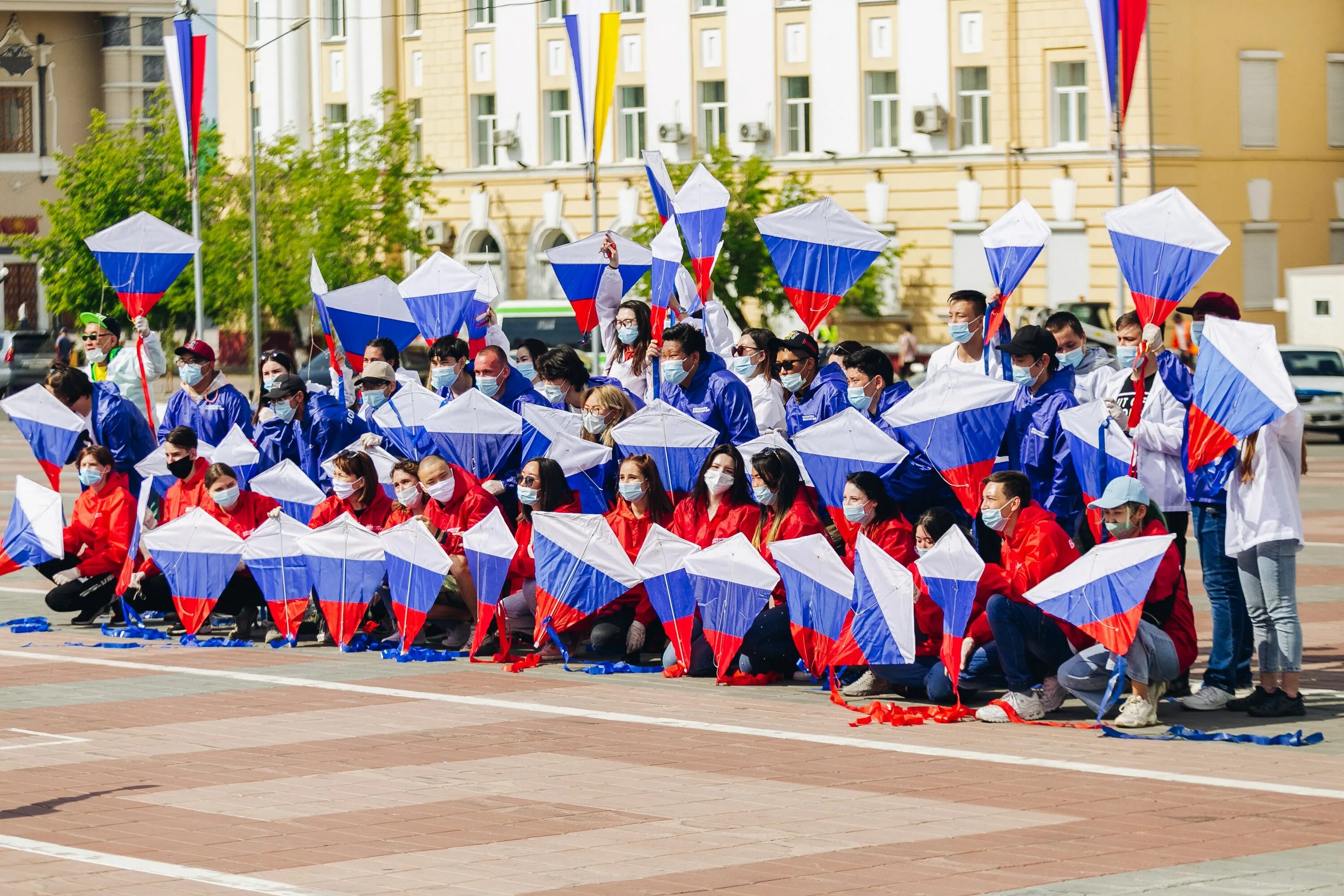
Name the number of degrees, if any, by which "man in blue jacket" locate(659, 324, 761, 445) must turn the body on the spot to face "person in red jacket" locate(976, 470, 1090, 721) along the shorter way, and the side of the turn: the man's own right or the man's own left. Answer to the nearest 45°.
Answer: approximately 90° to the man's own left

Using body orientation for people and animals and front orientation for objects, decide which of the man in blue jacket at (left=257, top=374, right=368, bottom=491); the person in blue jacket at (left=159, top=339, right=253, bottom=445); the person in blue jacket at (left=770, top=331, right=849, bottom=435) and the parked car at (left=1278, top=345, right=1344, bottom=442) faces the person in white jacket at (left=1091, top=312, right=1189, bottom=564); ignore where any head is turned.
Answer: the parked car

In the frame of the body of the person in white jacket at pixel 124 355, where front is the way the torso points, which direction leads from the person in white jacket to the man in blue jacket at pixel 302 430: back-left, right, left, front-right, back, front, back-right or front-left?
left

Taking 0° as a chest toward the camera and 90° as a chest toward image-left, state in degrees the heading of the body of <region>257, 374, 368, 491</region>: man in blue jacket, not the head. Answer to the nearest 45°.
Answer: approximately 45°

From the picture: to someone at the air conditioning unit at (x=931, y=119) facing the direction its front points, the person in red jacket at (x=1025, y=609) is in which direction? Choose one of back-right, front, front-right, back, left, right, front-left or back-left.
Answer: front-left

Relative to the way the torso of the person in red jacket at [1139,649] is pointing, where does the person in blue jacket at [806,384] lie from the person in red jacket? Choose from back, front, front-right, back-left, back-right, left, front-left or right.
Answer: right

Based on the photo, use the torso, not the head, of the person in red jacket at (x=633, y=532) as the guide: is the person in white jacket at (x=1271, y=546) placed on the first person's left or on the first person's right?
on the first person's left

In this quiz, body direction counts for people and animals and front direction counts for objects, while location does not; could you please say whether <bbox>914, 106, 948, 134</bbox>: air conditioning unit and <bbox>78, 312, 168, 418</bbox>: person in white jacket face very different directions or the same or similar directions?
same or similar directions

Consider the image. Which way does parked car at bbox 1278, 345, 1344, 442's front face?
toward the camera

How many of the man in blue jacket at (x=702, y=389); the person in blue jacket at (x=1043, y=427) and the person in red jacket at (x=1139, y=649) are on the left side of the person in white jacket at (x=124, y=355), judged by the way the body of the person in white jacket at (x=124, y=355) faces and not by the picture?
3

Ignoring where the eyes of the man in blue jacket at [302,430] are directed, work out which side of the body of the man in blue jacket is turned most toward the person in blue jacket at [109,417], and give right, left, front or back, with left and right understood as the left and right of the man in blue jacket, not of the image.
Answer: right

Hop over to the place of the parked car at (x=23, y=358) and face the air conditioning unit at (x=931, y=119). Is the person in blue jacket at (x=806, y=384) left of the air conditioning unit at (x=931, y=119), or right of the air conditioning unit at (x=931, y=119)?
right

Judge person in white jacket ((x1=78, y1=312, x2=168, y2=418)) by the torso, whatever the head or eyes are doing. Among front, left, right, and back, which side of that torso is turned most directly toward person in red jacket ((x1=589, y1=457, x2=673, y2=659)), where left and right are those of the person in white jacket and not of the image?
left
